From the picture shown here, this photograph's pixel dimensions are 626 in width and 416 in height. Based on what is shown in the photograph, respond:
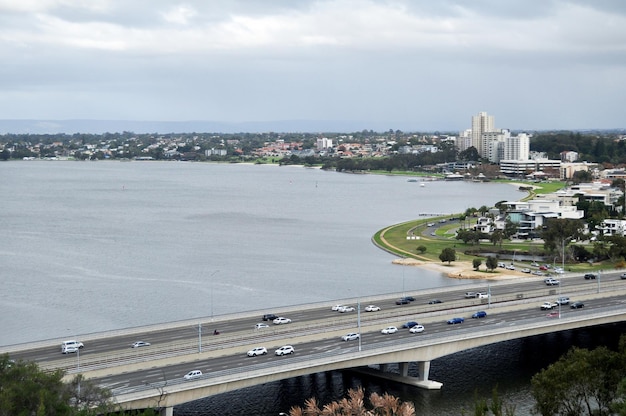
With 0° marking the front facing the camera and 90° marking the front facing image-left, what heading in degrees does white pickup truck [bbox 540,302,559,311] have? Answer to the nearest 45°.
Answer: approximately 45°

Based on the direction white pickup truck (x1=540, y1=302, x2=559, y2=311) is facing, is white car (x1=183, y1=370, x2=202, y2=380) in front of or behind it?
in front

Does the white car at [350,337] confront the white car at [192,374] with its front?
yes

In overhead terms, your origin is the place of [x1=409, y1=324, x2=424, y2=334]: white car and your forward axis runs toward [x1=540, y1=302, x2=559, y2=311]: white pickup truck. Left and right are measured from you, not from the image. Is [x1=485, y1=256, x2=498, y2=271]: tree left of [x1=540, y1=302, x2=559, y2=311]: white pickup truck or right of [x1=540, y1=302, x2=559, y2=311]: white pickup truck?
left

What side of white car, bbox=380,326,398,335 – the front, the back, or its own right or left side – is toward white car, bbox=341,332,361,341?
front

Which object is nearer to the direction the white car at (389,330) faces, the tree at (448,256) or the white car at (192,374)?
the white car

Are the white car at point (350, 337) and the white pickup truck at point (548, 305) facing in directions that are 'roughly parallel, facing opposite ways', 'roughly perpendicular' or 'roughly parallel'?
roughly parallel

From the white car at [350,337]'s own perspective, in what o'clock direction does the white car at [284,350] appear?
the white car at [284,350] is roughly at 12 o'clock from the white car at [350,337].

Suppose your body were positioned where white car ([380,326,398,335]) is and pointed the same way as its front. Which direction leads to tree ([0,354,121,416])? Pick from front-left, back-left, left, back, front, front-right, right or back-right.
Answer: front

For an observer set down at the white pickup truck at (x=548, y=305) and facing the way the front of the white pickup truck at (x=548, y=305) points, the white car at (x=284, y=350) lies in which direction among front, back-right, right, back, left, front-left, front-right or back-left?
front

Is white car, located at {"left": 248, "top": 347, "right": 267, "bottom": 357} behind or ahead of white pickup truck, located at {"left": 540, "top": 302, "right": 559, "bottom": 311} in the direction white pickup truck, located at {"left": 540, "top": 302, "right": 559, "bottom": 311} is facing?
ahead

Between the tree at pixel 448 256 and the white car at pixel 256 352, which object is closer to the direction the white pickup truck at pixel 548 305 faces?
the white car

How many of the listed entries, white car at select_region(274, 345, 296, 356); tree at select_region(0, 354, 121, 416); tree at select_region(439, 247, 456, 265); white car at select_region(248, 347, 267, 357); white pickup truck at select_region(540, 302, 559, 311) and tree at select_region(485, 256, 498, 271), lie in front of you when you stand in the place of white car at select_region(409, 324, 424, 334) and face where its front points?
3

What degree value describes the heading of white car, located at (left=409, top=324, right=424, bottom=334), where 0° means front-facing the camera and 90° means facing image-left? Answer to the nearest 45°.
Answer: approximately 45°

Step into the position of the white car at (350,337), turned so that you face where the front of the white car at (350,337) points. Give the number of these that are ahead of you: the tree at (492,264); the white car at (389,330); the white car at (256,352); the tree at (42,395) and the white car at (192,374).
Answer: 3

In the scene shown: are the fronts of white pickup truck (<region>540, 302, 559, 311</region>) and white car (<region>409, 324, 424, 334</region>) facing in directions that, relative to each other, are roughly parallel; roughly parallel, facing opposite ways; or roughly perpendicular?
roughly parallel

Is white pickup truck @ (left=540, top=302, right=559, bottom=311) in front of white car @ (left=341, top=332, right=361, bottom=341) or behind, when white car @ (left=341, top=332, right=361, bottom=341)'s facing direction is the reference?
behind

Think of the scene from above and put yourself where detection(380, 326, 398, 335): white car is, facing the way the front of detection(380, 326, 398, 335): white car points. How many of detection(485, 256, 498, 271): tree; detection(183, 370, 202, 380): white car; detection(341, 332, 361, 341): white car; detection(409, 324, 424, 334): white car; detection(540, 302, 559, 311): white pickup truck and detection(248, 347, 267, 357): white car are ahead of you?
3

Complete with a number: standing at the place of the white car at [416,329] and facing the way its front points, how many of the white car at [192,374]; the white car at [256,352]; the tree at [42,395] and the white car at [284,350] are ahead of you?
4

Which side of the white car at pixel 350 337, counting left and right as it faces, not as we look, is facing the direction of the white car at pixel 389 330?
back

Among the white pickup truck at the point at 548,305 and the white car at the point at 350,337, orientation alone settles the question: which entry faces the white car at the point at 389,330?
the white pickup truck at the point at 548,305
